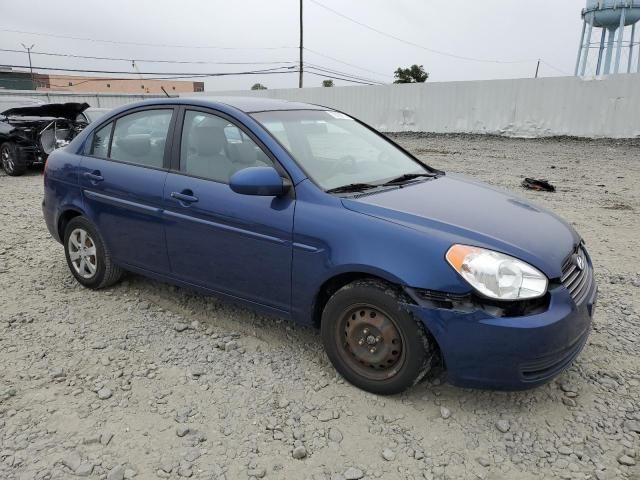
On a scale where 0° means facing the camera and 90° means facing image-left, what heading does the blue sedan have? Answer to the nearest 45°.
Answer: approximately 315°

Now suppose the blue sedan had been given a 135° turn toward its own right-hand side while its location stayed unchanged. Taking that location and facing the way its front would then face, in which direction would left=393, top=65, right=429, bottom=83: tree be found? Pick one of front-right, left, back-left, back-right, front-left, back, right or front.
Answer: right

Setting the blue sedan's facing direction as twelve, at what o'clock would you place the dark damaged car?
The dark damaged car is roughly at 6 o'clock from the blue sedan.

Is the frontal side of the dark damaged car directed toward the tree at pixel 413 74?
no
